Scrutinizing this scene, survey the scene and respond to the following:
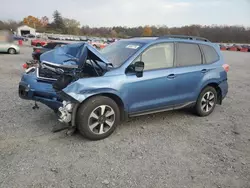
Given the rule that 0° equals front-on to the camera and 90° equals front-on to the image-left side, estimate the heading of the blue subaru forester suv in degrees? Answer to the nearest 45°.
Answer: approximately 45°
